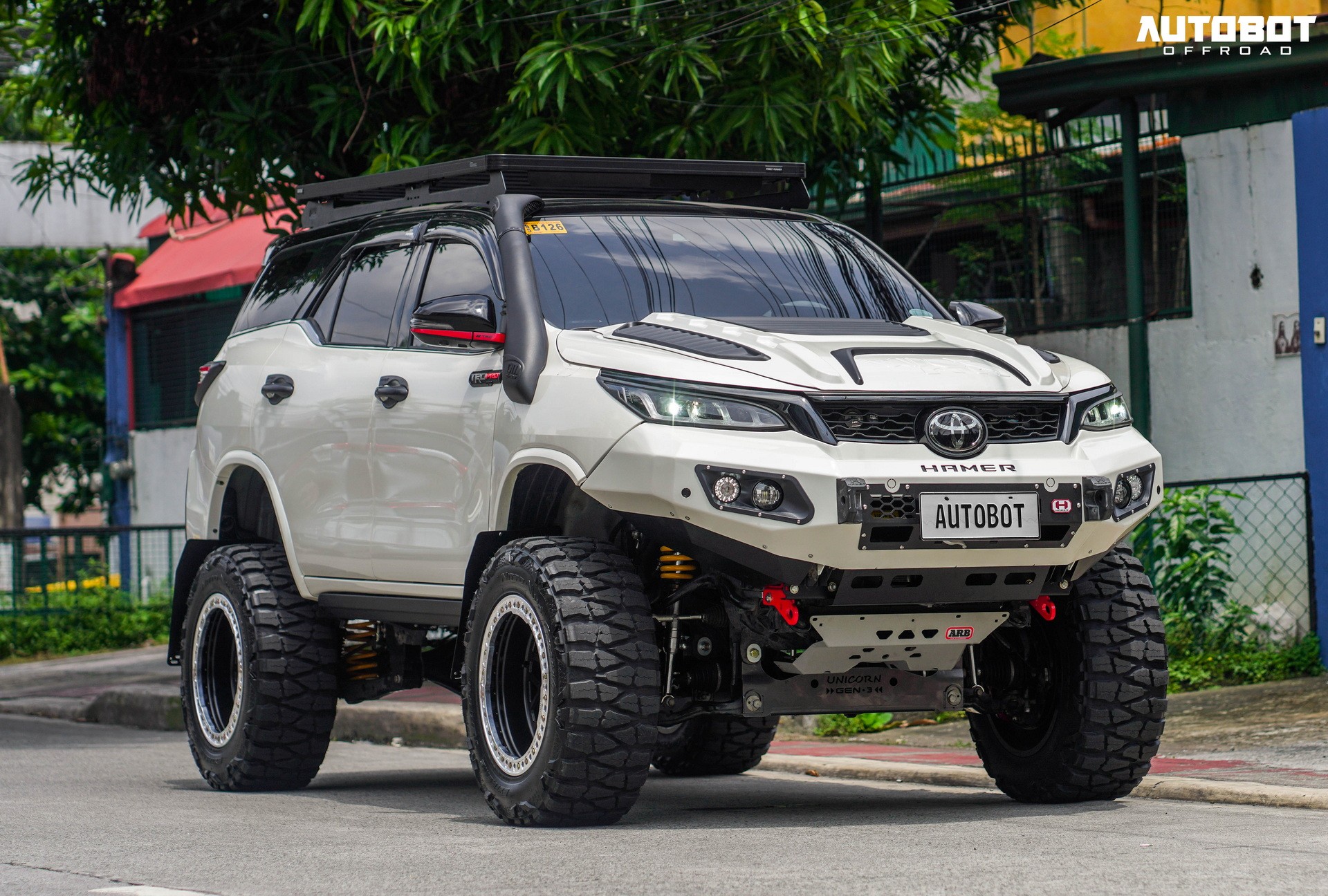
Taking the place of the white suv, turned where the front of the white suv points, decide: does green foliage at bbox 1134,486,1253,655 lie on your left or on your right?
on your left

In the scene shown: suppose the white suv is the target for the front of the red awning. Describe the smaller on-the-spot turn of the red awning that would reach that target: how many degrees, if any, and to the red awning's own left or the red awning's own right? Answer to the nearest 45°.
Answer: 0° — it already faces it

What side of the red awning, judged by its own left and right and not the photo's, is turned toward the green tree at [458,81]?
front

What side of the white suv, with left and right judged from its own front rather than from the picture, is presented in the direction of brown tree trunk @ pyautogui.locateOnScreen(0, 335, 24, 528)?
back

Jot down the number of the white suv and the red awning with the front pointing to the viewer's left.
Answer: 0

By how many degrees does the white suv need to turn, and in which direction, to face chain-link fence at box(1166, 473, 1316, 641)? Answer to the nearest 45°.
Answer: approximately 90° to its left

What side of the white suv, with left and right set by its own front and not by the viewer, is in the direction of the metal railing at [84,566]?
back

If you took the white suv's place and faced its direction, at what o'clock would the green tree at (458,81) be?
The green tree is roughly at 7 o'clock from the white suv.

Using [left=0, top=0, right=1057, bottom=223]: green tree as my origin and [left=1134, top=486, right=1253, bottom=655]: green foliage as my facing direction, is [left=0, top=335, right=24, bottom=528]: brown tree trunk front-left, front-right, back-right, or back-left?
back-left

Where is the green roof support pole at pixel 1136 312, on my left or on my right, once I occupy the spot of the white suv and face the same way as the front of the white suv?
on my left

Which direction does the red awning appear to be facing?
toward the camera

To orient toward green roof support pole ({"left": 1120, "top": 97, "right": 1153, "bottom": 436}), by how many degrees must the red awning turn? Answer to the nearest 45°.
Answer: approximately 45° to its left
